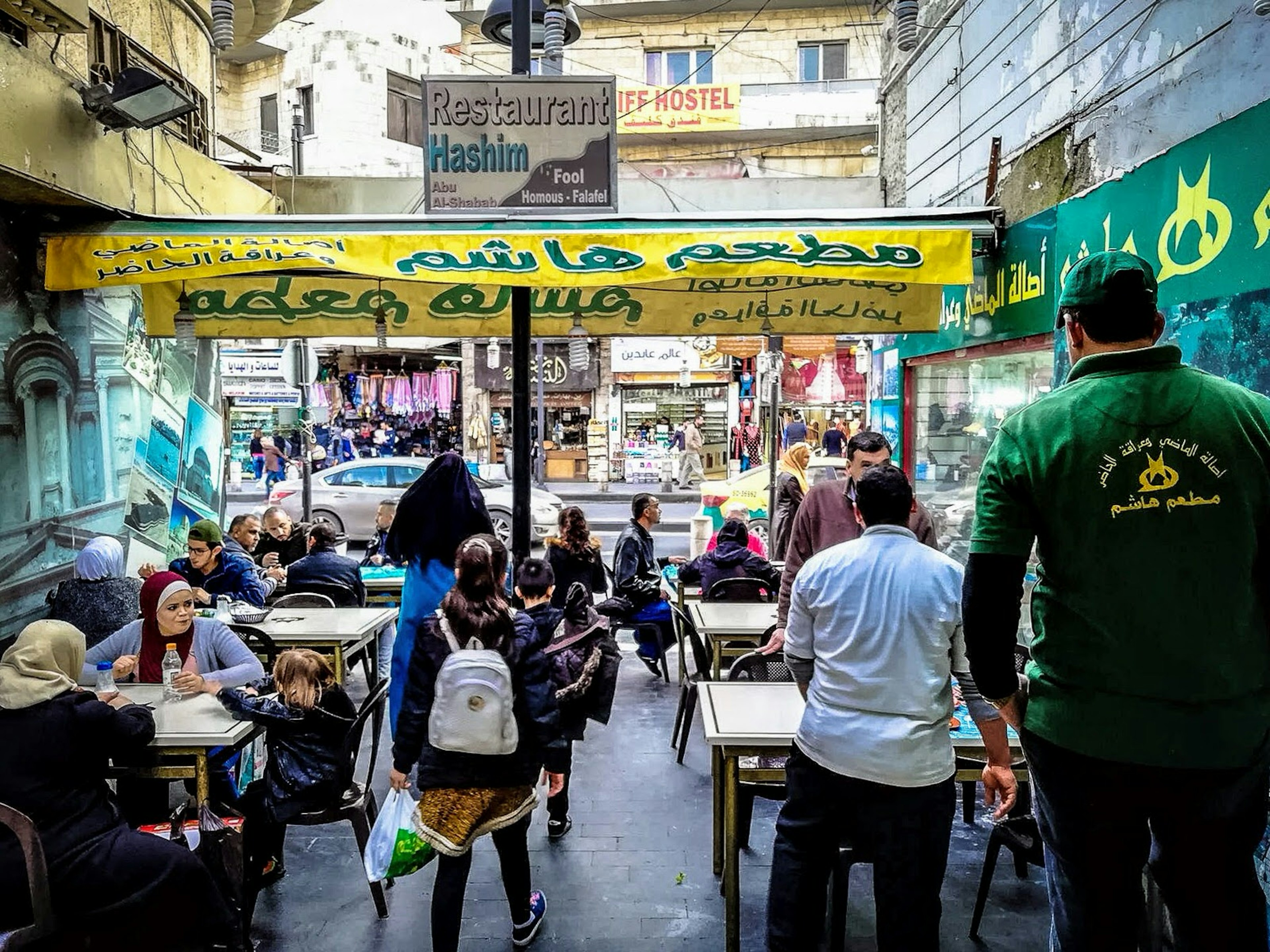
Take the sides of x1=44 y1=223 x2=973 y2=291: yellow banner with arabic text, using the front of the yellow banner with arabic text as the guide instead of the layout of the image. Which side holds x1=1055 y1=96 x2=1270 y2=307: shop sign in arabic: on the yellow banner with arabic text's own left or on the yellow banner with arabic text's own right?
on the yellow banner with arabic text's own left

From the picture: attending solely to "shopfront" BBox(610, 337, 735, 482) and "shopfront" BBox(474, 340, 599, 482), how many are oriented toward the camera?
2

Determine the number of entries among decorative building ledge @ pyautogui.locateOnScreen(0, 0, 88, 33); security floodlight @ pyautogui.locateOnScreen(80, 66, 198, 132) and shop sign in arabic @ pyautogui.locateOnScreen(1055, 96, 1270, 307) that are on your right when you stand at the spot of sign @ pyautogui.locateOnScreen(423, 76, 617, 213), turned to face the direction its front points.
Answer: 2

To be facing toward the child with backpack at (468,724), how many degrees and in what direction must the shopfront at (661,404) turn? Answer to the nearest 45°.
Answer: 0° — it already faces them

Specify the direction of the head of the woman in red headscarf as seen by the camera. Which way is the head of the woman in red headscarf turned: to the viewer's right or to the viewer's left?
to the viewer's right

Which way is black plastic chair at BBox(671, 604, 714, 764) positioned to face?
to the viewer's right

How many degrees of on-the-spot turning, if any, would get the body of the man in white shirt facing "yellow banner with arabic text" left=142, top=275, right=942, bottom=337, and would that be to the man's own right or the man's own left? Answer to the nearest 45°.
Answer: approximately 45° to the man's own left

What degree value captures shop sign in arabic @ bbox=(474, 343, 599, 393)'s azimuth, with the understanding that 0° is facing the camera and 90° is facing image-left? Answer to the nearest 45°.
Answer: approximately 0°

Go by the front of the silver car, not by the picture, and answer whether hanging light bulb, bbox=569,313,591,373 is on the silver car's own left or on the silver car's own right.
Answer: on the silver car's own right

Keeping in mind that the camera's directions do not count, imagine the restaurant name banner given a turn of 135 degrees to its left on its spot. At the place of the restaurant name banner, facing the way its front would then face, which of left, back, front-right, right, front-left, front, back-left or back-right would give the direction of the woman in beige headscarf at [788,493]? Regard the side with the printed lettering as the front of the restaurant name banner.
front

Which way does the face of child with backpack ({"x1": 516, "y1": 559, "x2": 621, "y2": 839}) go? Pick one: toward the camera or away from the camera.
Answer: away from the camera

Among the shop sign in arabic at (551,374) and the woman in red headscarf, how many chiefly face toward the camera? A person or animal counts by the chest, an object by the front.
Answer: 2

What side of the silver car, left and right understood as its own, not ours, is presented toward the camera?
right

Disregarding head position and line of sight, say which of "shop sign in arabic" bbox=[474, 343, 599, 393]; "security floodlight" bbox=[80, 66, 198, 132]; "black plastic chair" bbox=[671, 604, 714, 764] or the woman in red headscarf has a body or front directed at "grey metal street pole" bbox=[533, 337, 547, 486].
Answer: the shop sign in arabic
